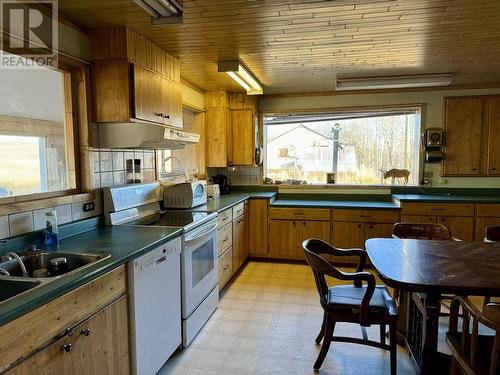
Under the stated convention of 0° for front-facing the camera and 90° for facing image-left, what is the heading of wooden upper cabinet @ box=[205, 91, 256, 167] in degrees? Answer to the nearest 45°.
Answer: approximately 315°

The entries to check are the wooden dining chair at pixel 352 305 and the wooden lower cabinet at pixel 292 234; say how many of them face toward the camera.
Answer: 1

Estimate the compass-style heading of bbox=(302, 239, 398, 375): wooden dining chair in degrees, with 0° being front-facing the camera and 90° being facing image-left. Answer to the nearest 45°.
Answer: approximately 270°

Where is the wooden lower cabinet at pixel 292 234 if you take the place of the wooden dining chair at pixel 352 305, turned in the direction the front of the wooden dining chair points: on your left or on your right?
on your left

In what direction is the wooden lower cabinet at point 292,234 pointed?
toward the camera

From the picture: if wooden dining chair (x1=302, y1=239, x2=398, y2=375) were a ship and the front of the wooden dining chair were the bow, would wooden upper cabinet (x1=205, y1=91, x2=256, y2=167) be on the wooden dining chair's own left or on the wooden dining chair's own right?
on the wooden dining chair's own left

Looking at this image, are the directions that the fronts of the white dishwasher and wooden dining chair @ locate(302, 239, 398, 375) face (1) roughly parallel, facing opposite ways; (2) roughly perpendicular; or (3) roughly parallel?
roughly parallel

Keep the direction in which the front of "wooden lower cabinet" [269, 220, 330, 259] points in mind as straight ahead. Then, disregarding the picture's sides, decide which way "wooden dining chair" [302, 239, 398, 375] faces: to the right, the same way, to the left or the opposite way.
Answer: to the left

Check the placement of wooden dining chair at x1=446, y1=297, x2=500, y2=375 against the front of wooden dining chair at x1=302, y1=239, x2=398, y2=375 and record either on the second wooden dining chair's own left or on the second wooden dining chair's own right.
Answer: on the second wooden dining chair's own right

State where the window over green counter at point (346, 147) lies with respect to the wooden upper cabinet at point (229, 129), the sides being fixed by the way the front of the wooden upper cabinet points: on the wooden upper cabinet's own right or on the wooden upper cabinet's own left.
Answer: on the wooden upper cabinet's own left

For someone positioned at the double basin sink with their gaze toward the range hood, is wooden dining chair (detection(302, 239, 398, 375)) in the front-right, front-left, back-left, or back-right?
front-right

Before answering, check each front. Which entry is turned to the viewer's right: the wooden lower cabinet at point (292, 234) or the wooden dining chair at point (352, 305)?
the wooden dining chair
